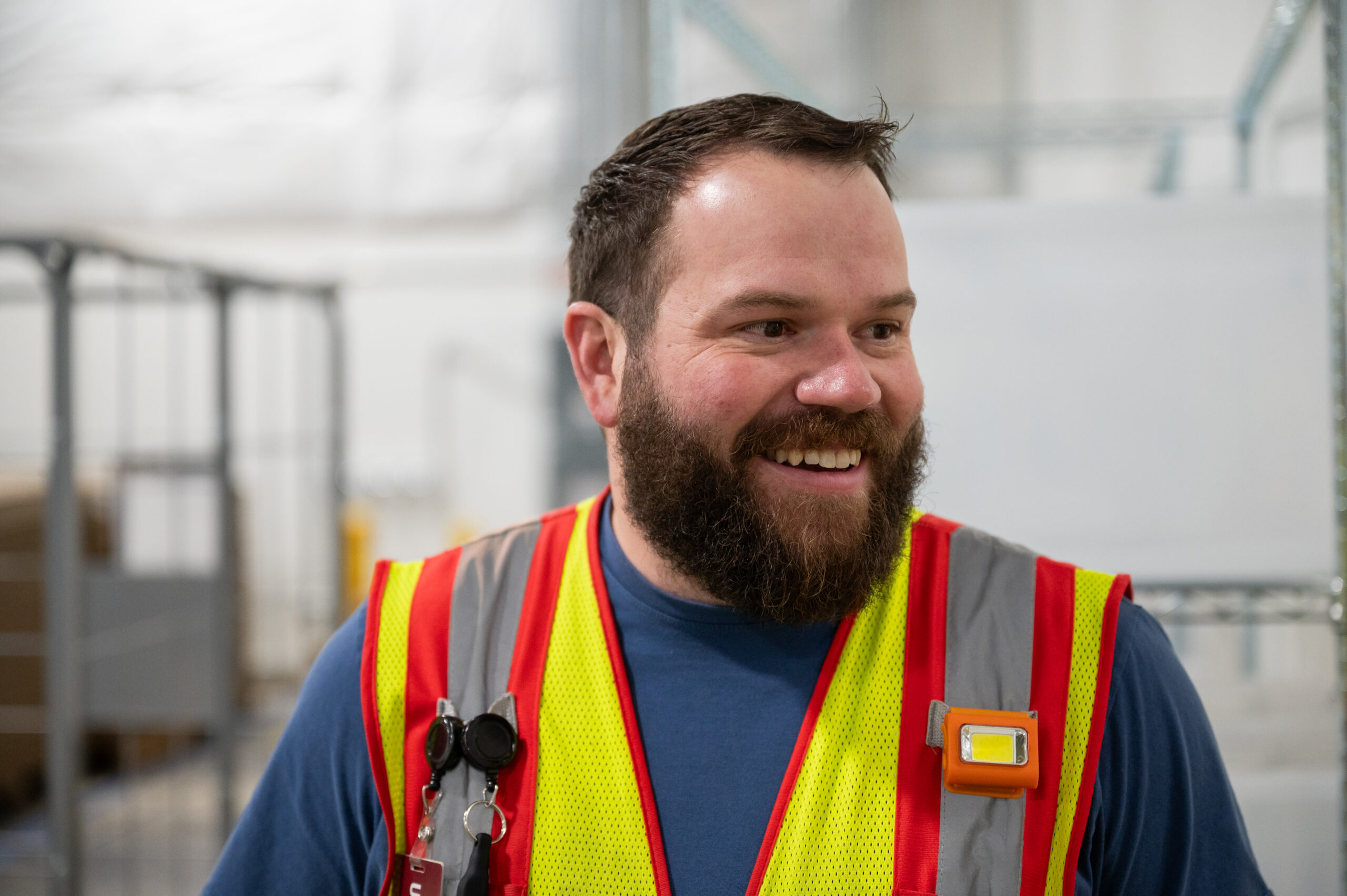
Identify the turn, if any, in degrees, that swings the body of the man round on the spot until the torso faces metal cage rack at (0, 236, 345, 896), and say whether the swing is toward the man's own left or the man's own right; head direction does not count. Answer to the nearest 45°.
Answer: approximately 135° to the man's own right

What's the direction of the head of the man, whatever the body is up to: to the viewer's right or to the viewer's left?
to the viewer's right

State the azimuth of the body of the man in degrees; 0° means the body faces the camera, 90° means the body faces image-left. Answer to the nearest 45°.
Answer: approximately 0°
